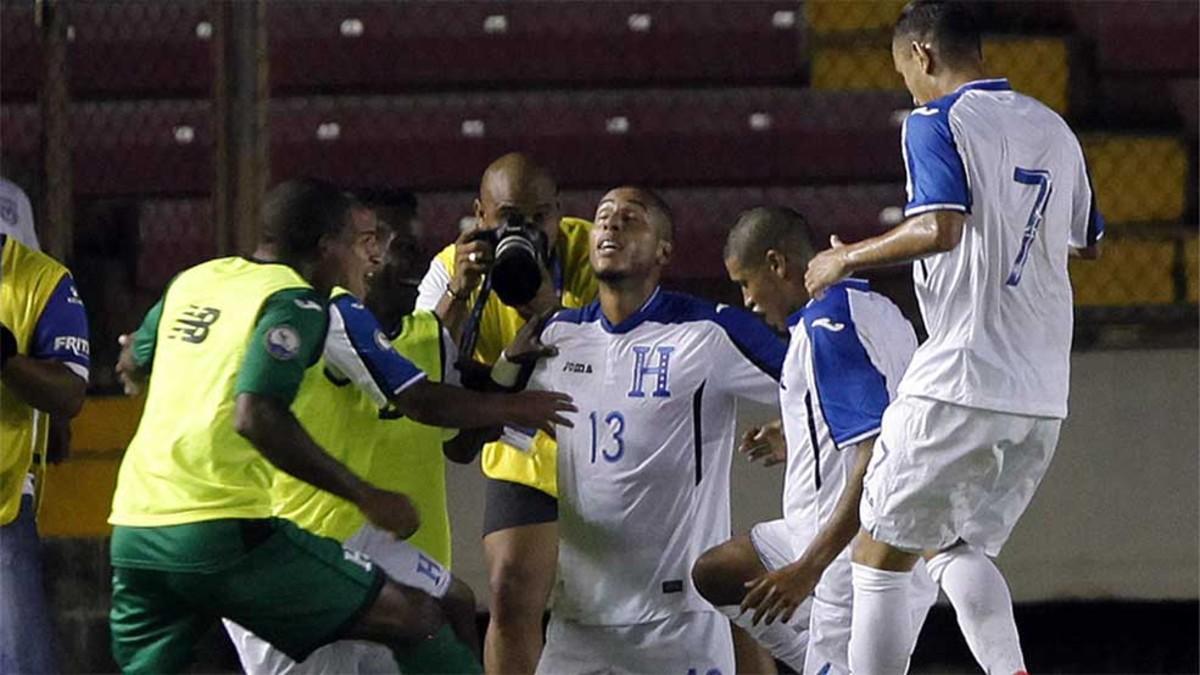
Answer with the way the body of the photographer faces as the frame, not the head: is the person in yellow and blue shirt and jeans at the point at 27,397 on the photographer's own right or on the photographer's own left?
on the photographer's own right

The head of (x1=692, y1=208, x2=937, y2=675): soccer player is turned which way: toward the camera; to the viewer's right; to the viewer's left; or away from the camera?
to the viewer's left

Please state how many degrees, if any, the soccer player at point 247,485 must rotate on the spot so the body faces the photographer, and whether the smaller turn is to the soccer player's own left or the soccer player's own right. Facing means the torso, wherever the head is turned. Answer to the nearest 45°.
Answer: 0° — they already face them

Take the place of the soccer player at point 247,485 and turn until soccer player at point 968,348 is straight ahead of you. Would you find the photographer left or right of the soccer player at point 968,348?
left

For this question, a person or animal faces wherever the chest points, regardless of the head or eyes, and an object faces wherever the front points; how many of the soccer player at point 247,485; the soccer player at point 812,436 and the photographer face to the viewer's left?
1

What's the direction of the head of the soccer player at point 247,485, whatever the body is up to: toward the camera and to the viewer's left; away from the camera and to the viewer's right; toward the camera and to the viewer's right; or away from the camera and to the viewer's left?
away from the camera and to the viewer's right

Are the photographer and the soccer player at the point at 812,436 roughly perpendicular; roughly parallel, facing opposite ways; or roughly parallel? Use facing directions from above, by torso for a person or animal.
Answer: roughly perpendicular

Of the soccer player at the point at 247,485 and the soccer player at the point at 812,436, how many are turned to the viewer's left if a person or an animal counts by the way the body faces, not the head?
1

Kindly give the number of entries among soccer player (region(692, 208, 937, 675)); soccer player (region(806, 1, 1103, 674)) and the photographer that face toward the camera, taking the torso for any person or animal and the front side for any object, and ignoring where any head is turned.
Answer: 1

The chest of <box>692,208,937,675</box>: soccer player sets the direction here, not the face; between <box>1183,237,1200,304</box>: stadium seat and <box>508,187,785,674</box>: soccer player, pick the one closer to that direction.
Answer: the soccer player

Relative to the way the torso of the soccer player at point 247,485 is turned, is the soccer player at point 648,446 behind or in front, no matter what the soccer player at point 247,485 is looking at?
in front
